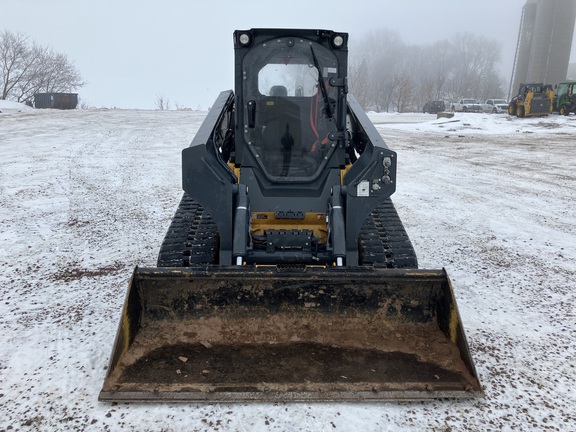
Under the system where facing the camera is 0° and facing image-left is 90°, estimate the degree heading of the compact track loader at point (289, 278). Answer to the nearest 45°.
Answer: approximately 0°

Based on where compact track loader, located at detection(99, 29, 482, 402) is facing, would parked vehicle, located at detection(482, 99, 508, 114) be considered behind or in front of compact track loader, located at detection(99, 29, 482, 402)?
behind

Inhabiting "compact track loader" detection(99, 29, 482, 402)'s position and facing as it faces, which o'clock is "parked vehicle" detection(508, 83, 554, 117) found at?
The parked vehicle is roughly at 7 o'clock from the compact track loader.

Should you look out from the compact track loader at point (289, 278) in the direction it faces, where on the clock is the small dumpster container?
The small dumpster container is roughly at 5 o'clock from the compact track loader.

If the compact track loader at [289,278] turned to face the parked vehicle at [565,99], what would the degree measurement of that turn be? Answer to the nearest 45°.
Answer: approximately 135° to its left
